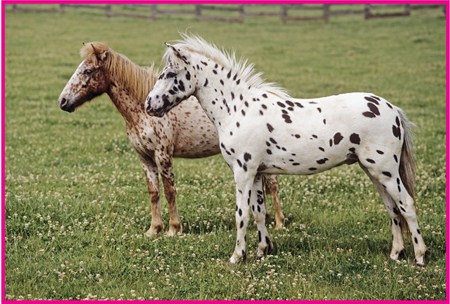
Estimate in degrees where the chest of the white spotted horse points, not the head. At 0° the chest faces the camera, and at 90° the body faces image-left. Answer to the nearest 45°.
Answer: approximately 90°

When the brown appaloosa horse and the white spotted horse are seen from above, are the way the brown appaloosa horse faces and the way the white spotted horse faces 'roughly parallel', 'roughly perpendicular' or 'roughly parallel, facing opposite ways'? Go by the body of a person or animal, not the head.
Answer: roughly parallel

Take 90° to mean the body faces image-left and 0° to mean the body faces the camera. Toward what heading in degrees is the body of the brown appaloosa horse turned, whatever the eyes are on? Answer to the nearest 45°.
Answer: approximately 90°

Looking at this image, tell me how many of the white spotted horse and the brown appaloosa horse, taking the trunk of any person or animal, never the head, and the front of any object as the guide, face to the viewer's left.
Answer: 2

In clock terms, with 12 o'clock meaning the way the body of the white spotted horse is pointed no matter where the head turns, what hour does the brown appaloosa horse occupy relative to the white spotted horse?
The brown appaloosa horse is roughly at 1 o'clock from the white spotted horse.

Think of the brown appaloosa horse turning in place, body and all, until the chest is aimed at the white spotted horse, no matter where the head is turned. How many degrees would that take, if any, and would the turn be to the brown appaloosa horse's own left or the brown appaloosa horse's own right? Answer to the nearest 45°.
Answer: approximately 135° to the brown appaloosa horse's own left
